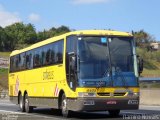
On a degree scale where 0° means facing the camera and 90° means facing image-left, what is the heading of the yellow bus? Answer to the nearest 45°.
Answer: approximately 315°
